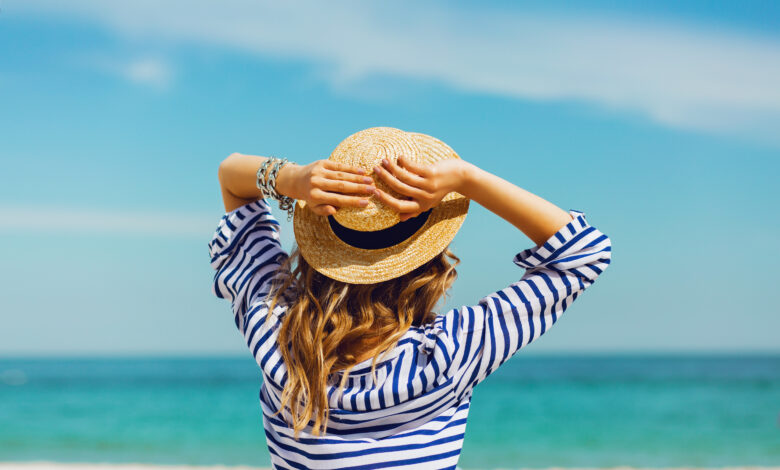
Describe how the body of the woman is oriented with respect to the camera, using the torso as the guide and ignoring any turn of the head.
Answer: away from the camera

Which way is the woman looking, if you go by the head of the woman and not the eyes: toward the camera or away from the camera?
away from the camera
